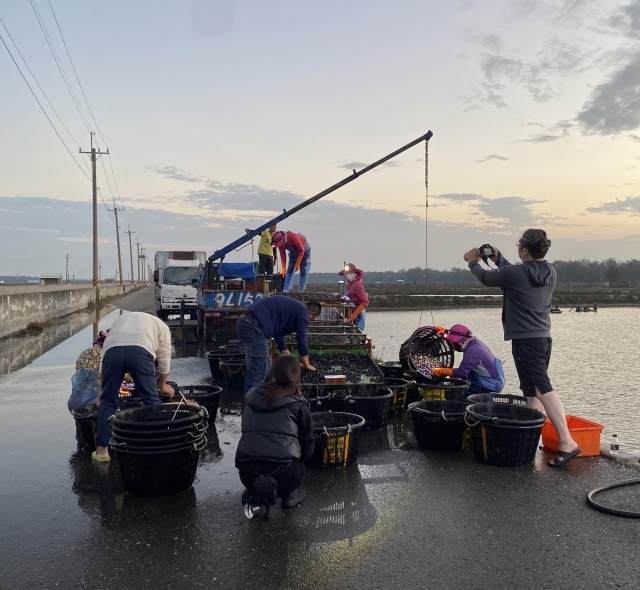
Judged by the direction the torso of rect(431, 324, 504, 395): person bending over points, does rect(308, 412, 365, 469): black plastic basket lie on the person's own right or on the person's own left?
on the person's own left

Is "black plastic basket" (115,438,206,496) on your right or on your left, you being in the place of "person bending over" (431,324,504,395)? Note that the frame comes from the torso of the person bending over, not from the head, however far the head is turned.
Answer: on your left

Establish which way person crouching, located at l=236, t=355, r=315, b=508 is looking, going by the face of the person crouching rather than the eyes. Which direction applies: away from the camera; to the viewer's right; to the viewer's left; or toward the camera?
away from the camera

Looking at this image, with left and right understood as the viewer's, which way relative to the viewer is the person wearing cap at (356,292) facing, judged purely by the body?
facing the viewer and to the left of the viewer

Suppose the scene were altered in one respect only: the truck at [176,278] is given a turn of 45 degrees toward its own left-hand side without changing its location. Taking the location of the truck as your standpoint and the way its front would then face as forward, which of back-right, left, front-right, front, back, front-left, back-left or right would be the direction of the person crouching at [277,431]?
front-right

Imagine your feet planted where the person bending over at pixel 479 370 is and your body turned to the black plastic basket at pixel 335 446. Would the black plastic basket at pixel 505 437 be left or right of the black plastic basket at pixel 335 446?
left

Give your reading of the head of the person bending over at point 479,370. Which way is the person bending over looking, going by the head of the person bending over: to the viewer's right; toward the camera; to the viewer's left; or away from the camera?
to the viewer's left

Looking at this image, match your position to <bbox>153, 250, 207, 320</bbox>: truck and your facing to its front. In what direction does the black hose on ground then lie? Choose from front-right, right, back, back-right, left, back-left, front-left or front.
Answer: front

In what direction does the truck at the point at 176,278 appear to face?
toward the camera

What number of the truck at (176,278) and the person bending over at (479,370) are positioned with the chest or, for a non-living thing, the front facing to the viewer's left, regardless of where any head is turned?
1

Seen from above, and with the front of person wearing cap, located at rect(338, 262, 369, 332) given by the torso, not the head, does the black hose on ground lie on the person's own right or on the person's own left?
on the person's own left

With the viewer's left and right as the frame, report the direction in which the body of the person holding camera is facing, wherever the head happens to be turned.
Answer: facing away from the viewer and to the left of the viewer

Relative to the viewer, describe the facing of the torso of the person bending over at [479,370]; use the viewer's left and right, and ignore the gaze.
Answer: facing to the left of the viewer

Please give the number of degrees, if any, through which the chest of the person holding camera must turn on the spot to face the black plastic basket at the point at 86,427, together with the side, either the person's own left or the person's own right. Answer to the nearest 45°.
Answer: approximately 45° to the person's own left

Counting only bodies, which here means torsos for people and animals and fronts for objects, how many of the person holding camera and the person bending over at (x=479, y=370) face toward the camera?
0

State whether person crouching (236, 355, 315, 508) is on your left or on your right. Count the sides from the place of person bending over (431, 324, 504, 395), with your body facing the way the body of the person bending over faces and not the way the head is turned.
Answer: on your left
